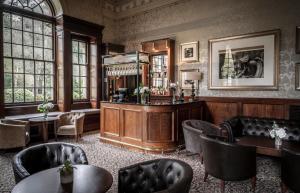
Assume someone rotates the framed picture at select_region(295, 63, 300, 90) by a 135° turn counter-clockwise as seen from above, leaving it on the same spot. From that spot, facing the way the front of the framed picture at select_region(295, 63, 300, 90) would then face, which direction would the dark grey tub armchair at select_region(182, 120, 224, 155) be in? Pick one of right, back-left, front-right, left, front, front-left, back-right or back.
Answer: back-right

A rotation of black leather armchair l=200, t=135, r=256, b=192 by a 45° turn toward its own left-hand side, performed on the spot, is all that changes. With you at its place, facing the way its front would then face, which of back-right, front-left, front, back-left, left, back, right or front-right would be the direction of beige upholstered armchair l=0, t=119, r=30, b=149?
left

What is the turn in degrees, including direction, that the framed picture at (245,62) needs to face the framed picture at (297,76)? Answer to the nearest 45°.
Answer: approximately 135° to its left

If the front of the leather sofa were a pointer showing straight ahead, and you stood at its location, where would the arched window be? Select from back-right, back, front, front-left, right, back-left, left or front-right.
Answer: front-right

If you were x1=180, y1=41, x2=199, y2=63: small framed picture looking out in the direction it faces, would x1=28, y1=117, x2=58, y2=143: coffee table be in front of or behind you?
in front

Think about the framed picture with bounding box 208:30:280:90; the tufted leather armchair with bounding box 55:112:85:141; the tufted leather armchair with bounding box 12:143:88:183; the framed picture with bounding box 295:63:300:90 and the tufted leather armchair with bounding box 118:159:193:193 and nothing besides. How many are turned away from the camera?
0

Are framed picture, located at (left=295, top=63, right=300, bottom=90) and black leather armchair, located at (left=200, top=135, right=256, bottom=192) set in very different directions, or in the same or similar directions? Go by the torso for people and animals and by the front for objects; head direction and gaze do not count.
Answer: very different directions

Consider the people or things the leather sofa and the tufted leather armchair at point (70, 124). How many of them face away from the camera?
0

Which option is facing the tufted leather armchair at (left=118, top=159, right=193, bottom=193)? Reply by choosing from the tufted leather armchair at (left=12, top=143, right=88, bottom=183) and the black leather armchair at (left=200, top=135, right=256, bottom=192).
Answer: the tufted leather armchair at (left=12, top=143, right=88, bottom=183)

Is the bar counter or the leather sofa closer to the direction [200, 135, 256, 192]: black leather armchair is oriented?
the leather sofa

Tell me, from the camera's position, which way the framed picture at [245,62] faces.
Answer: facing the viewer and to the left of the viewer

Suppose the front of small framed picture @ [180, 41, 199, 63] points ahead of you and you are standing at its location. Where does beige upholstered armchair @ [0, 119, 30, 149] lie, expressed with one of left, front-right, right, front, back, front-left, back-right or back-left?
front

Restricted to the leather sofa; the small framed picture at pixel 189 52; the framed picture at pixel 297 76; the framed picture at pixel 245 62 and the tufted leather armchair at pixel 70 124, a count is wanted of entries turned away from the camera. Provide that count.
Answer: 0

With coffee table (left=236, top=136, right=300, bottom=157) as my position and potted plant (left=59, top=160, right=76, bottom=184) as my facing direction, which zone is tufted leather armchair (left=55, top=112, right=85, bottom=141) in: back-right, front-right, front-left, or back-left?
front-right

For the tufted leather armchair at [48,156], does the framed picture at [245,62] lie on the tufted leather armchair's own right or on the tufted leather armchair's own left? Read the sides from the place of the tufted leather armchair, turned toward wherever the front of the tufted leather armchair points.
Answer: on the tufted leather armchair's own left

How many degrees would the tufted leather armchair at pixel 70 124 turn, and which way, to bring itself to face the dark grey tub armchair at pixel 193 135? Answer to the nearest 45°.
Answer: approximately 90° to its left
